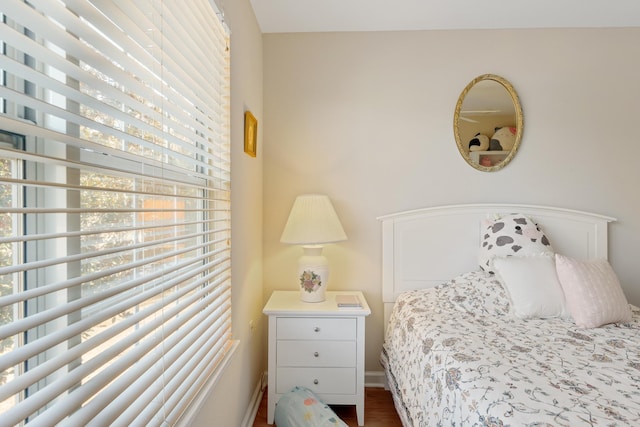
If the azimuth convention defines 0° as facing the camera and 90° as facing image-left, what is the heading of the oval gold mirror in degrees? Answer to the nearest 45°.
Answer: approximately 0°

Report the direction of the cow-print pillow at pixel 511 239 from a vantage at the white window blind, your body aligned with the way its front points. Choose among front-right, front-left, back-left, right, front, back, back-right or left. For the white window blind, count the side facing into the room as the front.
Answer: front-left

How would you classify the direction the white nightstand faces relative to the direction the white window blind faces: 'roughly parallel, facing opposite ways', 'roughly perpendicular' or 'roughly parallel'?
roughly perpendicular

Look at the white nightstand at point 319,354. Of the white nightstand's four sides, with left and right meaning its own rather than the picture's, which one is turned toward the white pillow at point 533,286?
left

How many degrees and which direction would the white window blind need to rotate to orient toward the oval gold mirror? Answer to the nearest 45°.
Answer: approximately 45° to its left

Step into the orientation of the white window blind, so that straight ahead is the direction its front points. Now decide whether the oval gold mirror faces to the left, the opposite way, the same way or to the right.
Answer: to the right

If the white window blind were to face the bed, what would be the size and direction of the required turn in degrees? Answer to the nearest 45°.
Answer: approximately 45° to its left

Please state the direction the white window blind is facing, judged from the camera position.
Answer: facing the viewer and to the right of the viewer

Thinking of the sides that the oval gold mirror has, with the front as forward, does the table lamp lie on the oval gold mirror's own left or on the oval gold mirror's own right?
on the oval gold mirror's own right

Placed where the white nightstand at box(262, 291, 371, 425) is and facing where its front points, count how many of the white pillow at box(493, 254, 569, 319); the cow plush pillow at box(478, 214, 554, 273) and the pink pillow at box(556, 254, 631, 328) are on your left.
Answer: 3

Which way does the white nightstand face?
toward the camera
